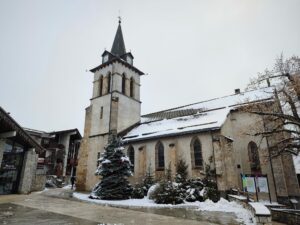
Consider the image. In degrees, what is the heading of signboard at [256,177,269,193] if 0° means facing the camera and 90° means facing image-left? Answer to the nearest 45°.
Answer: approximately 0°

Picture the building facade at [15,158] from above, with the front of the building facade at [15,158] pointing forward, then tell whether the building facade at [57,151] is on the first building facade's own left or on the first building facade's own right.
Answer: on the first building facade's own left

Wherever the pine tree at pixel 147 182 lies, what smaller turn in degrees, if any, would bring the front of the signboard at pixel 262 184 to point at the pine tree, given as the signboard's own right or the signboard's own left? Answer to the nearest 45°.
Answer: approximately 90° to the signboard's own right

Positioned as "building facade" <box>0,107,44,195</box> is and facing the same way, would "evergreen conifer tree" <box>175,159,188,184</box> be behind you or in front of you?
in front

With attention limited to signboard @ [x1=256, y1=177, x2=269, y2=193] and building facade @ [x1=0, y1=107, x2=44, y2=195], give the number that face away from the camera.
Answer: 0

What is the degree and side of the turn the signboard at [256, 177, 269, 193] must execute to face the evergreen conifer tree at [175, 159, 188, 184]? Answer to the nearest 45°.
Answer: approximately 135° to its right

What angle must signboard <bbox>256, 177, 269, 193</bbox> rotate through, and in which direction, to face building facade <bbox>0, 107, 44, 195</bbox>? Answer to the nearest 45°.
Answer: approximately 90° to its right

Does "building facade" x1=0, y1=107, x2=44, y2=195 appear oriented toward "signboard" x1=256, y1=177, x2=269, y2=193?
yes

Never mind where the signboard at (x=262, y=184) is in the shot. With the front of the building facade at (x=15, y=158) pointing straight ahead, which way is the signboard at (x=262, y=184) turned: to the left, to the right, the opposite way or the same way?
to the right

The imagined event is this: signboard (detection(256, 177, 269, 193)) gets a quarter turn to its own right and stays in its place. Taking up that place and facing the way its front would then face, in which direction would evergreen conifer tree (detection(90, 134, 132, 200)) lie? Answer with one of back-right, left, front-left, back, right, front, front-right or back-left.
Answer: front

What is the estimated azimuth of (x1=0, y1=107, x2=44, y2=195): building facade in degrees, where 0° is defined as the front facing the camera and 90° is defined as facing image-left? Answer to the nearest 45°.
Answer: approximately 315°
